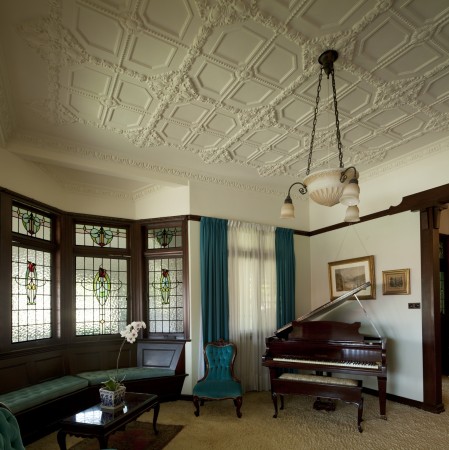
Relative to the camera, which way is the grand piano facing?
toward the camera

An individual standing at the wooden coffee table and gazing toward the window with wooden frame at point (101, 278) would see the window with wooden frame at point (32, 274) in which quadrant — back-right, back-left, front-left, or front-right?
front-left

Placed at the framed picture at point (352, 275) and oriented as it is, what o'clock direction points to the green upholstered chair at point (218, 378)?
The green upholstered chair is roughly at 12 o'clock from the framed picture.

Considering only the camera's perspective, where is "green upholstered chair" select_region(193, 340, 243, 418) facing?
facing the viewer

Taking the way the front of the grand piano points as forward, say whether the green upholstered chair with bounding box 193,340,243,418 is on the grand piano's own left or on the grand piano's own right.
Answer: on the grand piano's own right

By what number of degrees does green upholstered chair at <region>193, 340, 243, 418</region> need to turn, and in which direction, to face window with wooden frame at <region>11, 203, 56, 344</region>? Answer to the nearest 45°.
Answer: approximately 90° to its right

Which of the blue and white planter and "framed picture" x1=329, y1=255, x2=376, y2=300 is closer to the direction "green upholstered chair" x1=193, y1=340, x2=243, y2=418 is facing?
the blue and white planter

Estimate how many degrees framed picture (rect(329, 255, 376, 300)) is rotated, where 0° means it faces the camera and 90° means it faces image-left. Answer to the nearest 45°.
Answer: approximately 45°

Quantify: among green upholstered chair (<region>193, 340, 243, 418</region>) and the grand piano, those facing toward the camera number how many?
2

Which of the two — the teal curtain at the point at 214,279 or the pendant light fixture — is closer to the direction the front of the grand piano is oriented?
the pendant light fixture
